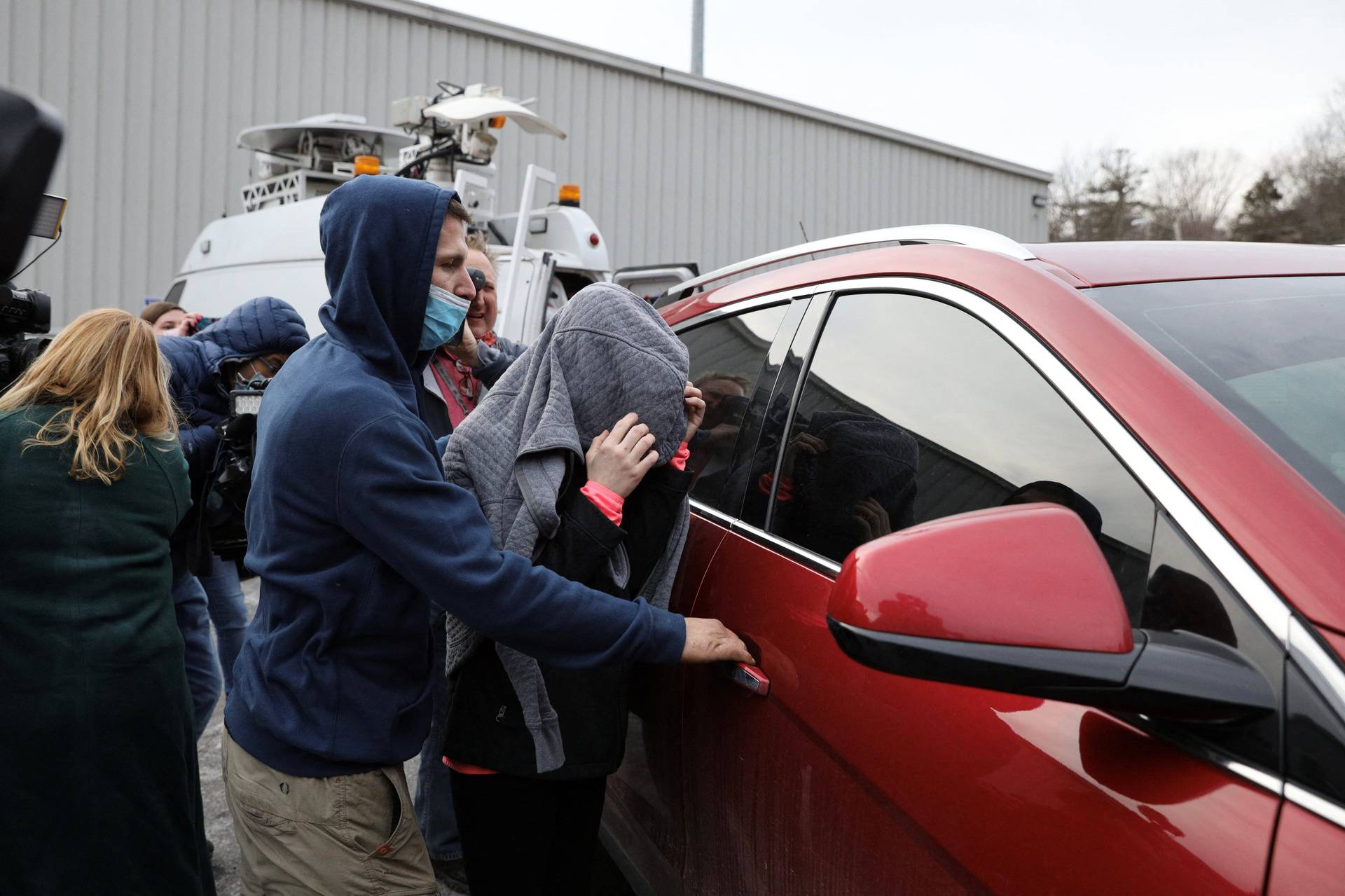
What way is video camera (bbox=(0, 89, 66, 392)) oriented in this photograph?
to the viewer's right

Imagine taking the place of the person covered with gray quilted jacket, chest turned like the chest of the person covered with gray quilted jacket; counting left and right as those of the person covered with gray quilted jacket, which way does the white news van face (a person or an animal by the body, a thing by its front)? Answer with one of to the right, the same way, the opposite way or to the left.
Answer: the opposite way

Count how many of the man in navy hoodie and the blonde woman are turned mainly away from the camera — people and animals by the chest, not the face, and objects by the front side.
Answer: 1

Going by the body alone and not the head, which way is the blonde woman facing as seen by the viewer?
away from the camera

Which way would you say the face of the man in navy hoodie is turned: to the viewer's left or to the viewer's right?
to the viewer's right

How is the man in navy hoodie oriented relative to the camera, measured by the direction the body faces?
to the viewer's right

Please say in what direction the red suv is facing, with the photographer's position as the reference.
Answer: facing the viewer and to the right of the viewer

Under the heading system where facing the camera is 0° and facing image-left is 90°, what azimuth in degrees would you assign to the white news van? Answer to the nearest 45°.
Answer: approximately 135°

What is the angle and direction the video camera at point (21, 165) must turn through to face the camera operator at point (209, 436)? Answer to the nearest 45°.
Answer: approximately 90° to its left
